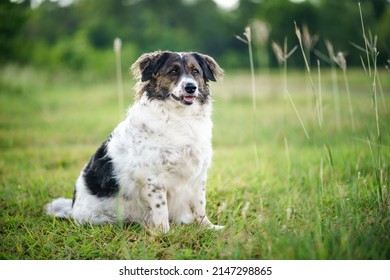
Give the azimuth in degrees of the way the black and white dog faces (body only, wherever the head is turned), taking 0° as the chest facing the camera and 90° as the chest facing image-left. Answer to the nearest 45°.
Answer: approximately 315°
